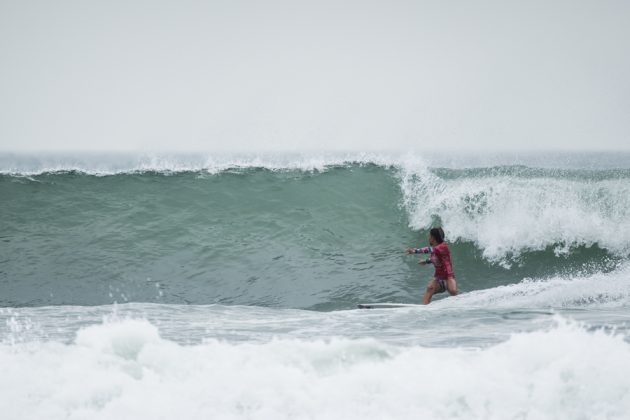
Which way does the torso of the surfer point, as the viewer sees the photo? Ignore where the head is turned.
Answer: to the viewer's left
